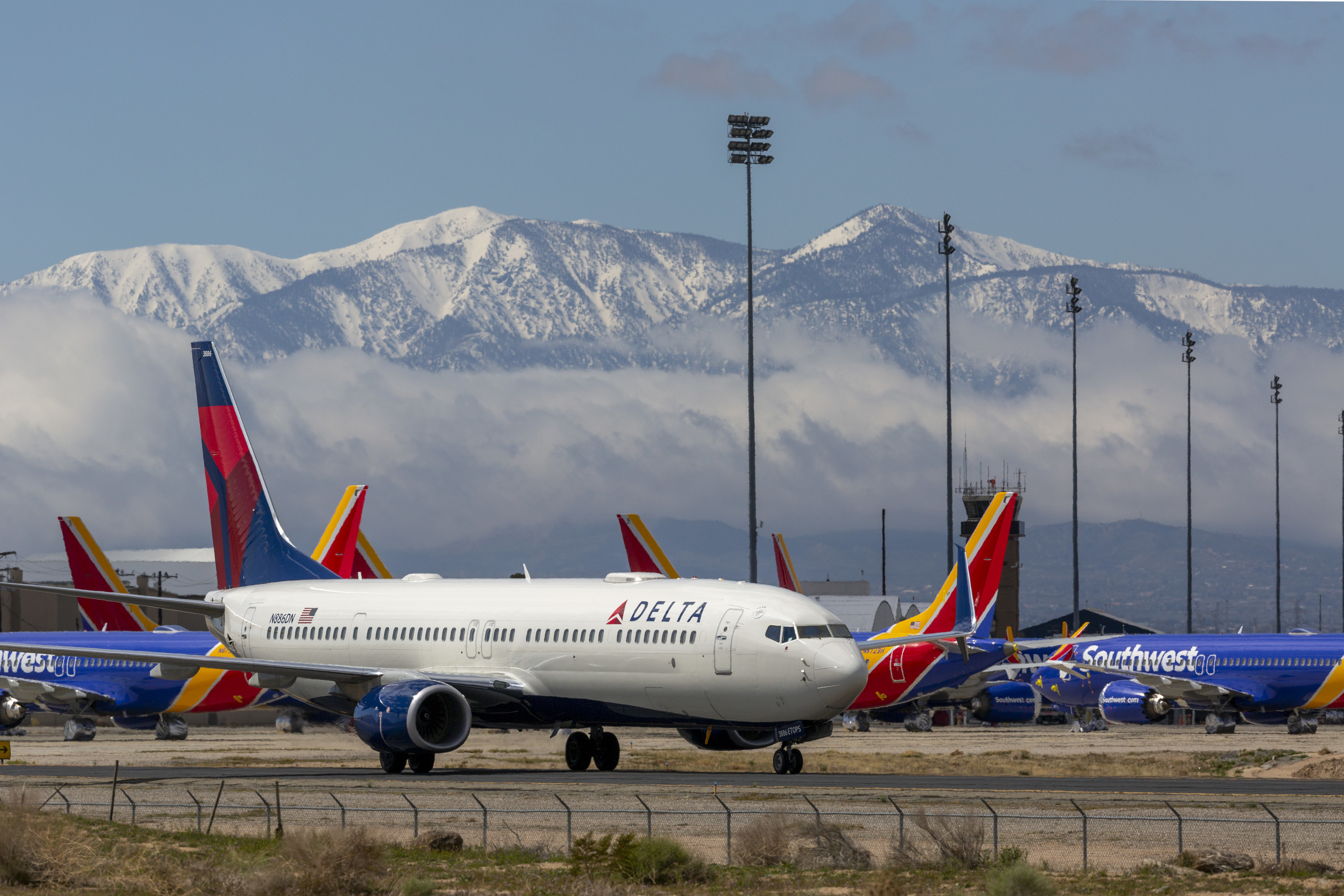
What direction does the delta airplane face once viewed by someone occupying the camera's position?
facing the viewer and to the right of the viewer

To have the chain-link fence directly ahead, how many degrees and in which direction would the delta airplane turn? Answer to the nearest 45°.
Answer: approximately 45° to its right

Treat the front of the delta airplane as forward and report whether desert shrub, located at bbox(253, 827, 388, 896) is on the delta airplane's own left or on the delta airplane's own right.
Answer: on the delta airplane's own right

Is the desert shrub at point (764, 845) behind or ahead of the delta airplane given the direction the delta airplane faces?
ahead

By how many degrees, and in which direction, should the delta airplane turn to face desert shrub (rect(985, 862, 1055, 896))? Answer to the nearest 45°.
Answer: approximately 45° to its right

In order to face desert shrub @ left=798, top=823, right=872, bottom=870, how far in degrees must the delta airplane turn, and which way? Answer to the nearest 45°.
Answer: approximately 45° to its right

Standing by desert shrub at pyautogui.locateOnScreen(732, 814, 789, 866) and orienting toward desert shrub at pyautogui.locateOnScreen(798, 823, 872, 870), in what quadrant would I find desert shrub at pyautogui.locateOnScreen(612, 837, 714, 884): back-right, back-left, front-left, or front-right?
back-right

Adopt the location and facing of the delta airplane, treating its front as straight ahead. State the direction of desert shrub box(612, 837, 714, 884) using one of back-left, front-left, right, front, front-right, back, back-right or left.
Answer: front-right
